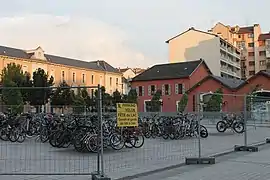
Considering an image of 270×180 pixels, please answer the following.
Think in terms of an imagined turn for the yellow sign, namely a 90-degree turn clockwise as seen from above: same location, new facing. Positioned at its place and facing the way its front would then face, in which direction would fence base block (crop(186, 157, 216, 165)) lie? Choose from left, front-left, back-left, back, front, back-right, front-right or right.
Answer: back-right

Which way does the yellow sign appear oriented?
toward the camera

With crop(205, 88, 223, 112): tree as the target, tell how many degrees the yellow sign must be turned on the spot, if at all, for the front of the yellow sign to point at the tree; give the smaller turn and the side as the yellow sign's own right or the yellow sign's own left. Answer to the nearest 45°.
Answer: approximately 135° to the yellow sign's own left
